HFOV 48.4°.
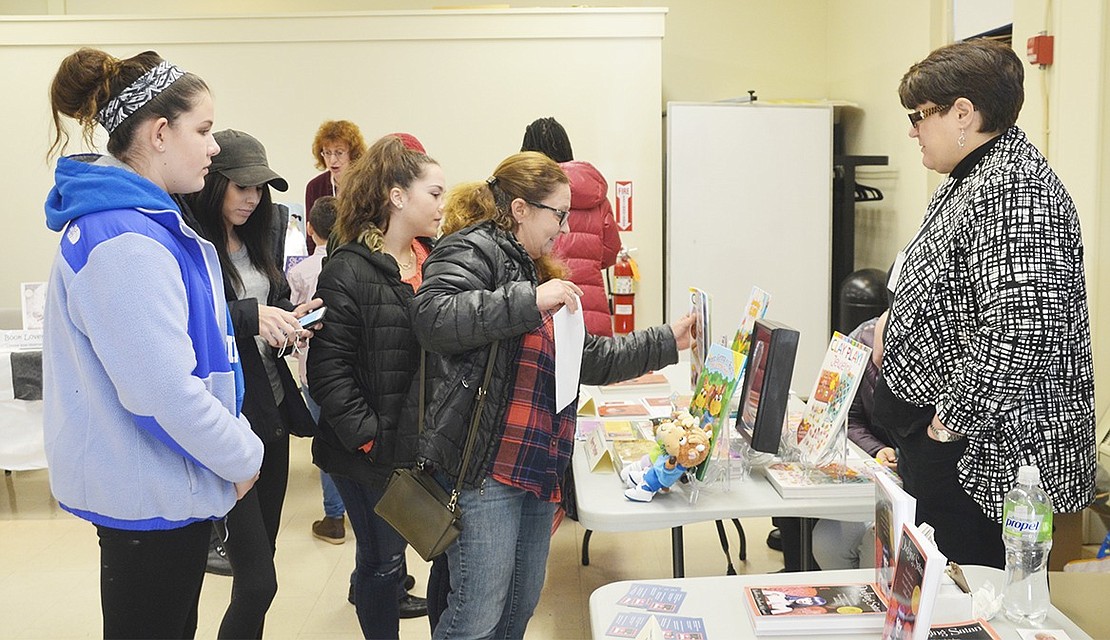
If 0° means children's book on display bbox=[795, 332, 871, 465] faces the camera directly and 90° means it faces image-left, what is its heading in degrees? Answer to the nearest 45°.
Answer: approximately 45°

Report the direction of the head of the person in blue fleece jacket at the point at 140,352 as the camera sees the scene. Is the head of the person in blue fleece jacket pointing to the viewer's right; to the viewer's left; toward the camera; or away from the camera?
to the viewer's right

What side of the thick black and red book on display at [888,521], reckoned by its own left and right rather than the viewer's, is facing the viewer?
left

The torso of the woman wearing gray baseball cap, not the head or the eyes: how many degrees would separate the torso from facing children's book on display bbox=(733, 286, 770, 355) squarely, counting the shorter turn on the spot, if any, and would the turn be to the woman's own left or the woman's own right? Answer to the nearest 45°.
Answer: approximately 45° to the woman's own left

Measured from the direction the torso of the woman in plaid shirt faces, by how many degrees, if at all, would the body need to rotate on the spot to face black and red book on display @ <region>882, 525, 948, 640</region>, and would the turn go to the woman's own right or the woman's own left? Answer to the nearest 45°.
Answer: approximately 45° to the woman's own right

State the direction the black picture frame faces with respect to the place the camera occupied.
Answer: facing to the left of the viewer

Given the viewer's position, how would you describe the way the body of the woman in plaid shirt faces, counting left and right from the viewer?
facing to the right of the viewer

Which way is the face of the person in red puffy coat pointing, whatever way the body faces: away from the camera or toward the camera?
away from the camera

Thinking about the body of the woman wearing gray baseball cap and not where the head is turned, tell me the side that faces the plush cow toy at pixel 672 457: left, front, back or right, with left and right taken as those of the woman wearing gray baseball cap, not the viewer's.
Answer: front
